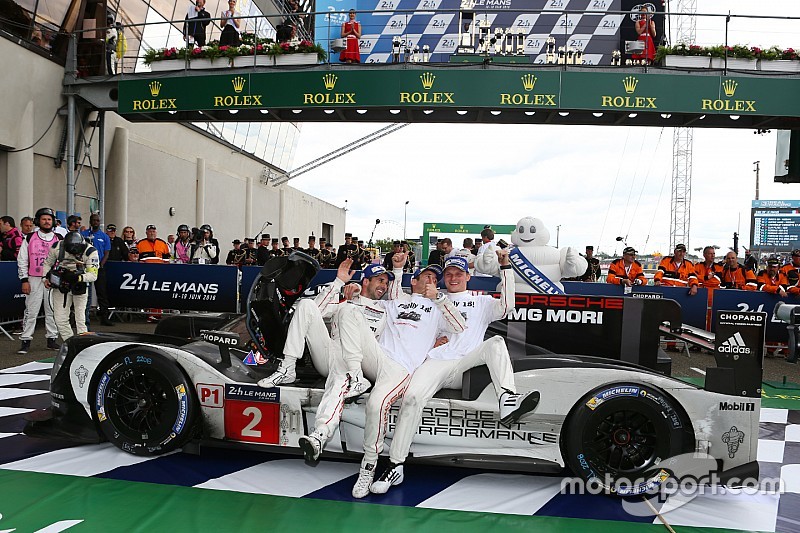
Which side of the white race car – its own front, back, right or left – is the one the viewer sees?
left

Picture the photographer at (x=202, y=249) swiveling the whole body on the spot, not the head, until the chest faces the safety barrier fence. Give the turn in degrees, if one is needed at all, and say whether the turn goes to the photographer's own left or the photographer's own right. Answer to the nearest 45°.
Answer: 0° — they already face it

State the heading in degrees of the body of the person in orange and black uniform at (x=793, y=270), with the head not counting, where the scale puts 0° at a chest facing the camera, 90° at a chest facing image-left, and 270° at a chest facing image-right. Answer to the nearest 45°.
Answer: approximately 0°

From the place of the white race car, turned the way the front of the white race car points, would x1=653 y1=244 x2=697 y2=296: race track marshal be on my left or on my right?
on my right

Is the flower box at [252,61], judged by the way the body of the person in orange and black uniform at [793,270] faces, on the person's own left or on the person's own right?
on the person's own right
